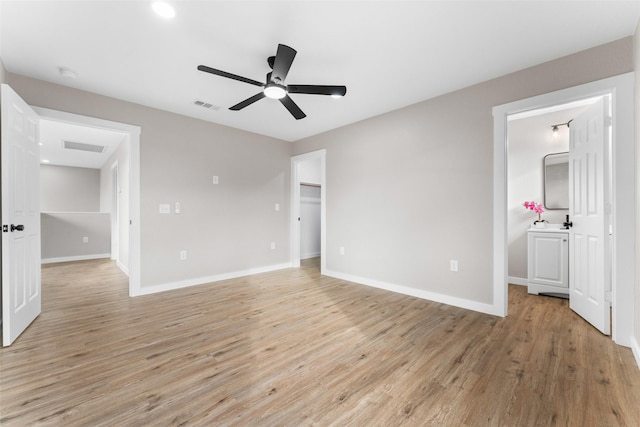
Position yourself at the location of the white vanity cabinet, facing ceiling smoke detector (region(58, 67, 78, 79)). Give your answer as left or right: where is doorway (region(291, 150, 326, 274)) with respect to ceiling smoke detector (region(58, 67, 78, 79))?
right

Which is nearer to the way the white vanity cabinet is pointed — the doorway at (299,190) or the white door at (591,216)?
the white door

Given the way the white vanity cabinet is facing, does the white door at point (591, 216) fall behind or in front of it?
in front

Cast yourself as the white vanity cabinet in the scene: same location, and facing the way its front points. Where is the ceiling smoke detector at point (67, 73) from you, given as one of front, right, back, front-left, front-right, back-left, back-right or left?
front-right

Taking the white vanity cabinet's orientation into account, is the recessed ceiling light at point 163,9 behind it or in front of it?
in front

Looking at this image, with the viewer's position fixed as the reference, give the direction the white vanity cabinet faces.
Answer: facing the viewer

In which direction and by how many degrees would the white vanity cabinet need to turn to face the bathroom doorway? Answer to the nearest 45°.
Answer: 0° — it already faces it
